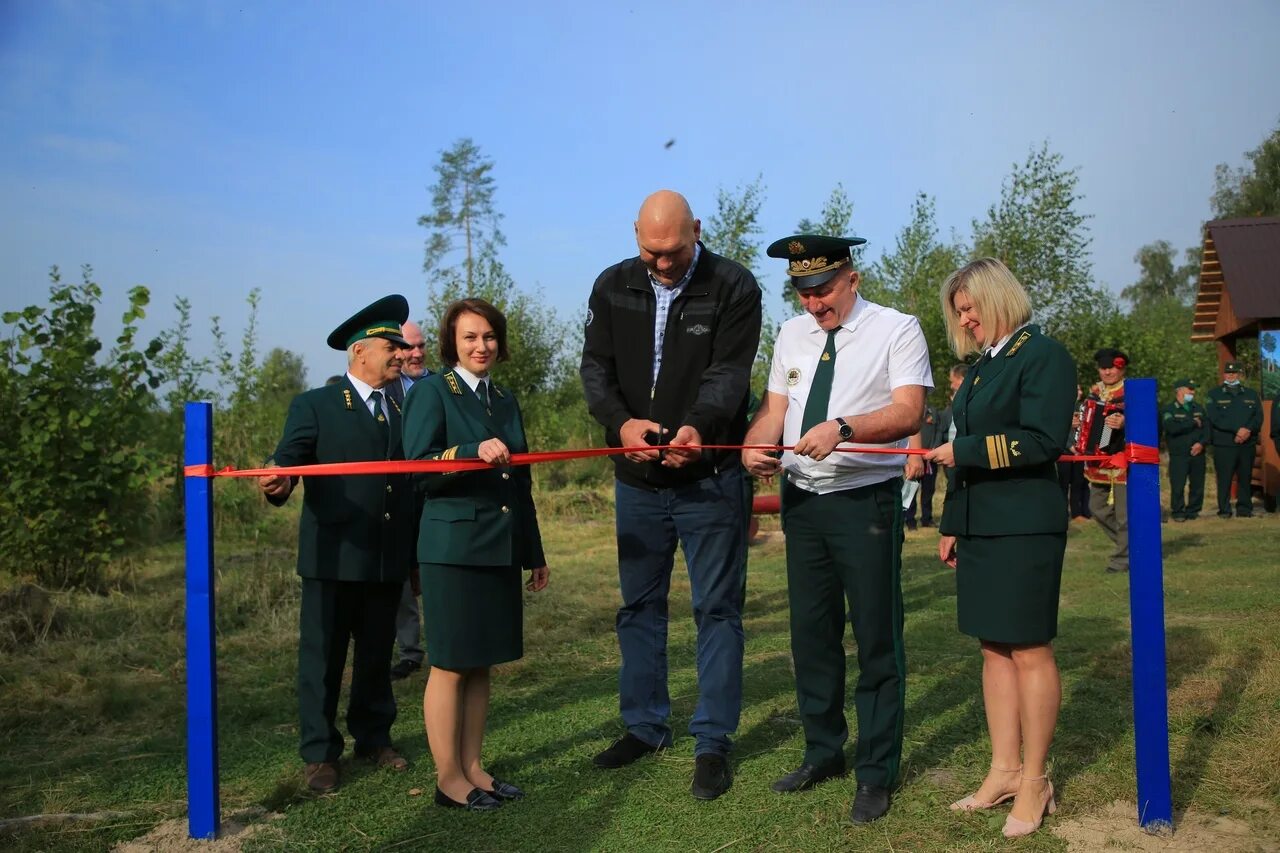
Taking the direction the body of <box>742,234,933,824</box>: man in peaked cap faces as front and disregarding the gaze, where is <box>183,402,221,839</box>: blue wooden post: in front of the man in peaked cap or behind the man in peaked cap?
in front

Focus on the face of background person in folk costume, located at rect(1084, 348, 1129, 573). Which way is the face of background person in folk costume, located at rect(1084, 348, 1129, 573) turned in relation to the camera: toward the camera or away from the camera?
toward the camera

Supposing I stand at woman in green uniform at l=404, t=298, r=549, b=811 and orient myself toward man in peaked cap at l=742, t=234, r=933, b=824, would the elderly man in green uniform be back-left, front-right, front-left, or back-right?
back-left

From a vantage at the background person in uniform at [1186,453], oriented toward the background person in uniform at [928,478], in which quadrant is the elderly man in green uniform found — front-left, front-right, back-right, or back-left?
front-left

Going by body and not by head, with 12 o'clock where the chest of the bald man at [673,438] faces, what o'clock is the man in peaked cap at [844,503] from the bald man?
The man in peaked cap is roughly at 10 o'clock from the bald man.

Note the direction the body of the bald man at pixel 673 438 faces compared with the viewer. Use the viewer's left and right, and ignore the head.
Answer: facing the viewer

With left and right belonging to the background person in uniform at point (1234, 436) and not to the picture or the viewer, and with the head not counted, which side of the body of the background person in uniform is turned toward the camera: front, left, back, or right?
front

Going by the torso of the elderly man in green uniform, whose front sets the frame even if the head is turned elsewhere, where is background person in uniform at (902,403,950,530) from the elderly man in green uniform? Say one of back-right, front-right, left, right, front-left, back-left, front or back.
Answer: left

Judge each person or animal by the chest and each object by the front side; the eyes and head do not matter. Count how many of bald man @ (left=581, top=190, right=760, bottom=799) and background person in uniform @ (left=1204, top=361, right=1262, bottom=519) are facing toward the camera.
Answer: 2

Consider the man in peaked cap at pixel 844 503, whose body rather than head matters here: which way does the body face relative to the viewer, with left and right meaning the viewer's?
facing the viewer and to the left of the viewer

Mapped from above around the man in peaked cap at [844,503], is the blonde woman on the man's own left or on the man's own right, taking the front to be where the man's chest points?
on the man's own left

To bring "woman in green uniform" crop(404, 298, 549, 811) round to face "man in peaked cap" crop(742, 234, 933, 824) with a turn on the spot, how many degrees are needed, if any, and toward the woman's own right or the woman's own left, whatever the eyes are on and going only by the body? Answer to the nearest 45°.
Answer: approximately 45° to the woman's own left

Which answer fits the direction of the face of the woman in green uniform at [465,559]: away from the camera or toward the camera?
toward the camera

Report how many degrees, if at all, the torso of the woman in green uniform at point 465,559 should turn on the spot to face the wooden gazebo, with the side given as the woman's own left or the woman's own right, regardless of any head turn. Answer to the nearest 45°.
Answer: approximately 90° to the woman's own left

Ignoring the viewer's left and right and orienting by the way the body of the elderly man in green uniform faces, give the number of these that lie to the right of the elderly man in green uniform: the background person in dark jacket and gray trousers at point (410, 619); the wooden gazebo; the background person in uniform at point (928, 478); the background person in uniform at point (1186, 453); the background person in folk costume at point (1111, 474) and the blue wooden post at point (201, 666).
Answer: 1

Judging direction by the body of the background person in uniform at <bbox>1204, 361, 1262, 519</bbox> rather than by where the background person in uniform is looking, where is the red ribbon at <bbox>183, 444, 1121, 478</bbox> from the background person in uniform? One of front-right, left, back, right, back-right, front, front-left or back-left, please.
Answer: front

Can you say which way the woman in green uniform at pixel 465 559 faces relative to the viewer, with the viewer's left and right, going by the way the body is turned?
facing the viewer and to the right of the viewer
